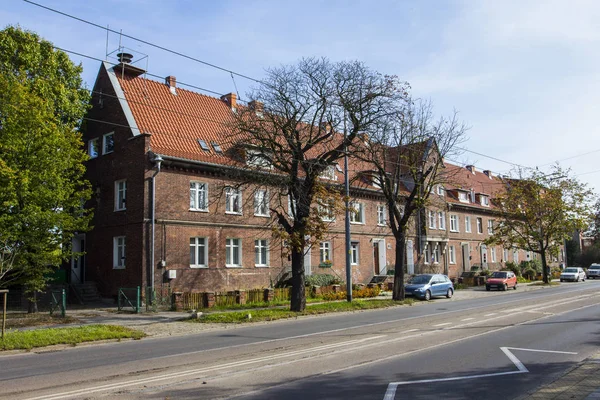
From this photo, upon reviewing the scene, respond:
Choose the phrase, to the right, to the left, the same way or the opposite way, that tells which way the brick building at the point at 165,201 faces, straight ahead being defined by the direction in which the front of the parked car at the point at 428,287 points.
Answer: to the left

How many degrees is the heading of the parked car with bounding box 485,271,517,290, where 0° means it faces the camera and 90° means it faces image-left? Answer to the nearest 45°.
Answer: approximately 45°

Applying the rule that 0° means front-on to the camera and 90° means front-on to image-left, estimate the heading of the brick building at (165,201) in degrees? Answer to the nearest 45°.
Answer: approximately 315°

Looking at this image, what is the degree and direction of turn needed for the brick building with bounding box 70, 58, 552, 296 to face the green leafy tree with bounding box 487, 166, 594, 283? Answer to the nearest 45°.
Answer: approximately 90° to its left

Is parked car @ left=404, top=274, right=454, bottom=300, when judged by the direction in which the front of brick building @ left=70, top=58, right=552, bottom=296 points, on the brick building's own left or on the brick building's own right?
on the brick building's own left

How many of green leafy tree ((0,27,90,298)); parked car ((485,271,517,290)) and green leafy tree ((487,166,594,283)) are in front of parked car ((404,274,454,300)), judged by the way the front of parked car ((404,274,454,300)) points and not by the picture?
1

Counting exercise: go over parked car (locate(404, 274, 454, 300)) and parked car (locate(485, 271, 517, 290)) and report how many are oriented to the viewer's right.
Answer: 0

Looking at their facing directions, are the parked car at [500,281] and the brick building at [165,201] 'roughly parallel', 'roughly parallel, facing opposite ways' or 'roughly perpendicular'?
roughly perpendicular

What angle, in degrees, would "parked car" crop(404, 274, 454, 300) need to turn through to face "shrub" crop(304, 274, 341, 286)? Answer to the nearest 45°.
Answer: approximately 45° to its right

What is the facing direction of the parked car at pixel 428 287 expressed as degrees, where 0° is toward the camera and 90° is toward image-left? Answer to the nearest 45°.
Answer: approximately 45°

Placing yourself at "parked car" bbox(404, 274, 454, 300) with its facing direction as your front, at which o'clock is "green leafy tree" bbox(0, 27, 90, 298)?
The green leafy tree is roughly at 12 o'clock from the parked car.

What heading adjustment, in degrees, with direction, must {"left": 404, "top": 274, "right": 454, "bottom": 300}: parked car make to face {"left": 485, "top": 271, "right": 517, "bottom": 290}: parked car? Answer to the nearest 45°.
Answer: approximately 180°

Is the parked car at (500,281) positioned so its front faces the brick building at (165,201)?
yes

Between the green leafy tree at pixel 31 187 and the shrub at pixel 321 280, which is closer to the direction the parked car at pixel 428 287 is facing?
the green leafy tree
